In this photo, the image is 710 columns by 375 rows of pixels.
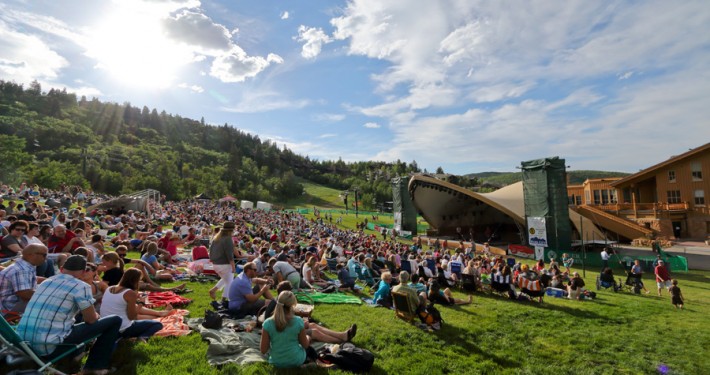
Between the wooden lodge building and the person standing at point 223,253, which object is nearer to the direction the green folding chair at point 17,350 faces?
the wooden lodge building

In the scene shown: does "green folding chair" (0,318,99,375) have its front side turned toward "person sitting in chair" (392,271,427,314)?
yes

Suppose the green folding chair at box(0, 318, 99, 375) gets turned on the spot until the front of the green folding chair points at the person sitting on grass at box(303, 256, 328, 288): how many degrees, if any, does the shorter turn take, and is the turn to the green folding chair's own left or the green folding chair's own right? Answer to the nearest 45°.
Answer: approximately 45° to the green folding chair's own left

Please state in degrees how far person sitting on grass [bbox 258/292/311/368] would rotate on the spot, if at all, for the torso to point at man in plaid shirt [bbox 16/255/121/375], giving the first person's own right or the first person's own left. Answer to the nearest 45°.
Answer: approximately 90° to the first person's own left

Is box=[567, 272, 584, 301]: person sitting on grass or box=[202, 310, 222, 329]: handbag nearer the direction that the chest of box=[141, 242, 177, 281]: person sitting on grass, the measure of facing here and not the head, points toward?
the person sitting on grass

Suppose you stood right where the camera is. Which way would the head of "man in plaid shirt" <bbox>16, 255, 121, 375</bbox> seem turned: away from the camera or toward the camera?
away from the camera

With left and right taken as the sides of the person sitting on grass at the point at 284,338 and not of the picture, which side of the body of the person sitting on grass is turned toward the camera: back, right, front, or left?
back

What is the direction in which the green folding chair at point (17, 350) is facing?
to the viewer's right
